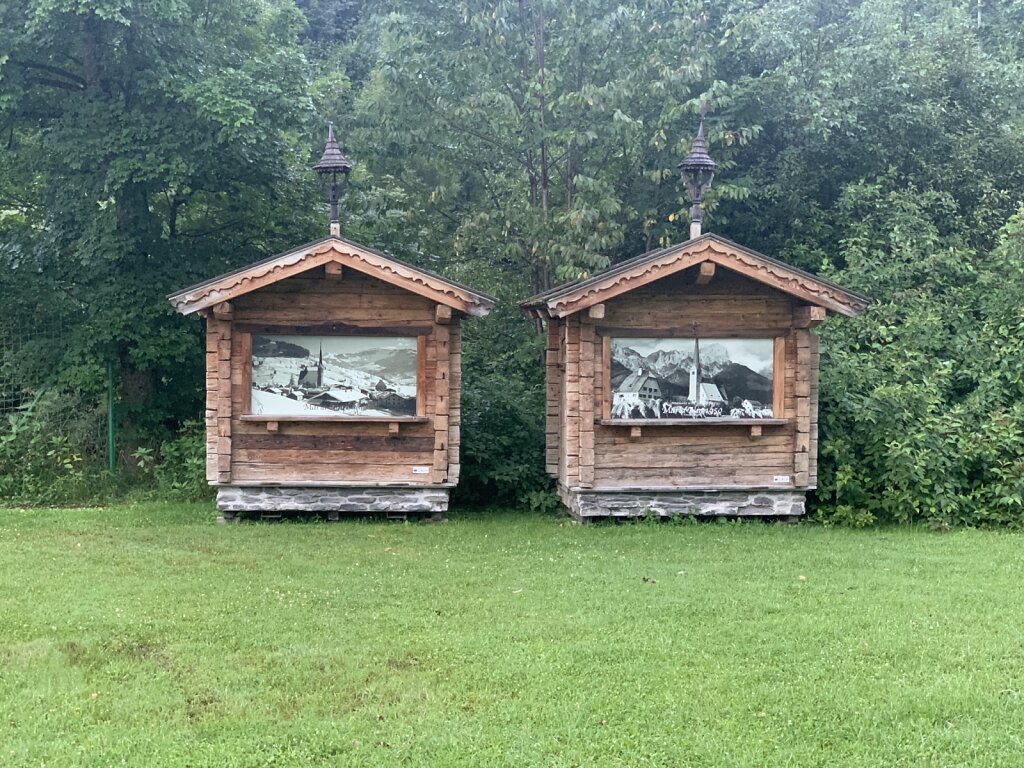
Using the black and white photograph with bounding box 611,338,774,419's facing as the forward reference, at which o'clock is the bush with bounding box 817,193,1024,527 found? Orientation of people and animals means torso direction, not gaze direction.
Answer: The bush is roughly at 8 o'clock from the black and white photograph.

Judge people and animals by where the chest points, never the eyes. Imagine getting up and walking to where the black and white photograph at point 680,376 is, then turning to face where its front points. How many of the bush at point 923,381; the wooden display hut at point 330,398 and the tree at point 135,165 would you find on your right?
2

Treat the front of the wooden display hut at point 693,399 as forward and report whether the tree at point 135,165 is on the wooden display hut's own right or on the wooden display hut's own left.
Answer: on the wooden display hut's own right

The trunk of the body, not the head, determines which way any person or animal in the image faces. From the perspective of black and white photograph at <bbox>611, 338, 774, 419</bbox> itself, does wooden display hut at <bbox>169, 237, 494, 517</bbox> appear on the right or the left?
on its right

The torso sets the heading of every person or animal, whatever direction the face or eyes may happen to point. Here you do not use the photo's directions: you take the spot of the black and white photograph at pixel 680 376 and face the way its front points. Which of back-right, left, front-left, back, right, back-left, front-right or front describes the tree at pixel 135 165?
right

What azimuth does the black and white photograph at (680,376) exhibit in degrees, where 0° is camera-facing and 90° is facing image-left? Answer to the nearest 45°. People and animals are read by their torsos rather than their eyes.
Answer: approximately 0°

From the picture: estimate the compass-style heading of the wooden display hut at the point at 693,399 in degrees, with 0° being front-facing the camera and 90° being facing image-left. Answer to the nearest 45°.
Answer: approximately 0°

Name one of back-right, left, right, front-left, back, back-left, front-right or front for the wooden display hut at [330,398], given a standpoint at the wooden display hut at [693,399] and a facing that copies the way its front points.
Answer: right

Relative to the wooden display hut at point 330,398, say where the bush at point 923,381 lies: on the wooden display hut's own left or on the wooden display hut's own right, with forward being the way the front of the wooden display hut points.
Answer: on the wooden display hut's own left

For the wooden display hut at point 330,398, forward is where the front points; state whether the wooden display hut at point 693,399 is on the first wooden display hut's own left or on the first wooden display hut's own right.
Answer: on the first wooden display hut's own left
